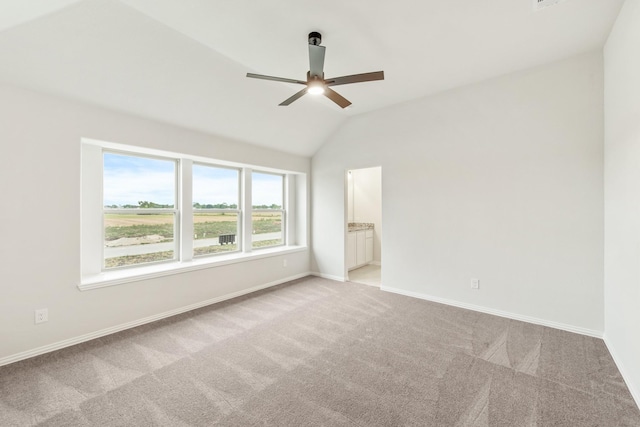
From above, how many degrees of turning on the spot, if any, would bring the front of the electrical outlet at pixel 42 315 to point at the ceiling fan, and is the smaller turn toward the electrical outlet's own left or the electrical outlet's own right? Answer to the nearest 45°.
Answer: approximately 45° to the electrical outlet's own left

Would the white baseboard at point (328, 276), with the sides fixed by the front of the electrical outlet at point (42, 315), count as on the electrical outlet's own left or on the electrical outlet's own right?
on the electrical outlet's own left

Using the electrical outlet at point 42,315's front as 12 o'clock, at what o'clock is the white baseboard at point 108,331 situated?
The white baseboard is roughly at 9 o'clock from the electrical outlet.

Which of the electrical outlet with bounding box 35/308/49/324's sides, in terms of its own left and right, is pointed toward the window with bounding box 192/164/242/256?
left

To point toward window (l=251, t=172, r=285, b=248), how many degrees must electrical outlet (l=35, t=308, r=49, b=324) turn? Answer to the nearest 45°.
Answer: approximately 90° to its left

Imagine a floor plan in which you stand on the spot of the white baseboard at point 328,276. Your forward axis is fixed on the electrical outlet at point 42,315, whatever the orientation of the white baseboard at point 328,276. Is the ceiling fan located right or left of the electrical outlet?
left

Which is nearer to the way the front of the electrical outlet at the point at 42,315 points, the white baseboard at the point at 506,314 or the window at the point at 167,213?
the white baseboard

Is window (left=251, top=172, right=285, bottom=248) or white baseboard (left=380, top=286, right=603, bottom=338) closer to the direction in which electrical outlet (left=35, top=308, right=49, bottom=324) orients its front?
the white baseboard

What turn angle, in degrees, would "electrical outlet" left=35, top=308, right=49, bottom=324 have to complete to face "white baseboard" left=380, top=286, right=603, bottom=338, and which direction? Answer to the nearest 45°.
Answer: approximately 45° to its left
